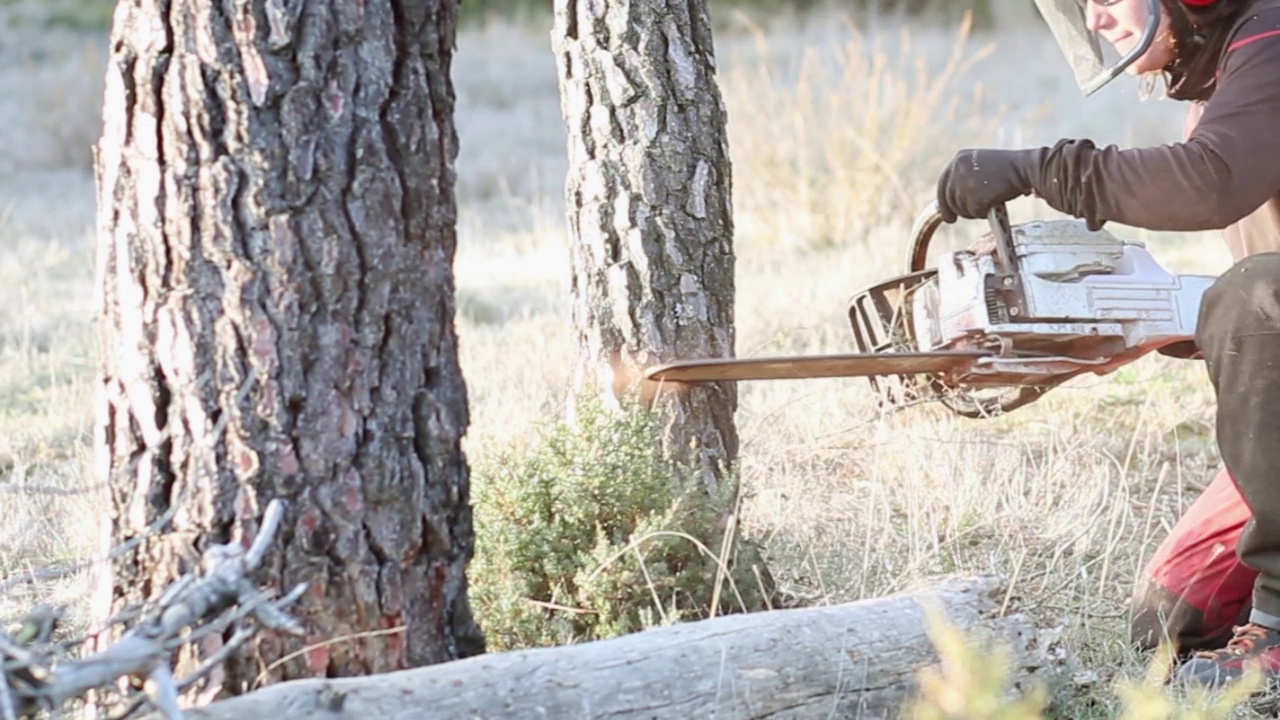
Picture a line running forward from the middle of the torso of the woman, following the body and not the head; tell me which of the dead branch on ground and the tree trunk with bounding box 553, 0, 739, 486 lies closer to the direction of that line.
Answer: the tree trunk

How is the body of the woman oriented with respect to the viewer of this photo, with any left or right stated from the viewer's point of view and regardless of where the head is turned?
facing to the left of the viewer

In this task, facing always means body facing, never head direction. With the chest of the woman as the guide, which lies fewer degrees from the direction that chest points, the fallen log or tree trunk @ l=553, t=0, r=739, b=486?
the tree trunk

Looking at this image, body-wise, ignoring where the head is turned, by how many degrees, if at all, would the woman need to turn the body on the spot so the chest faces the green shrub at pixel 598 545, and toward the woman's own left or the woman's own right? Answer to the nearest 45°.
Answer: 0° — they already face it

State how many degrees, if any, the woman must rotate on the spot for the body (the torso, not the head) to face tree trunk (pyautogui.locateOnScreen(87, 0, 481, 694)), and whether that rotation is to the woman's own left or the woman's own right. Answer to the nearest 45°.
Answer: approximately 45° to the woman's own left

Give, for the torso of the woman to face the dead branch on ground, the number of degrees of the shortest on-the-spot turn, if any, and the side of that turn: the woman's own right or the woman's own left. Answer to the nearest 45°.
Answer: approximately 45° to the woman's own left
